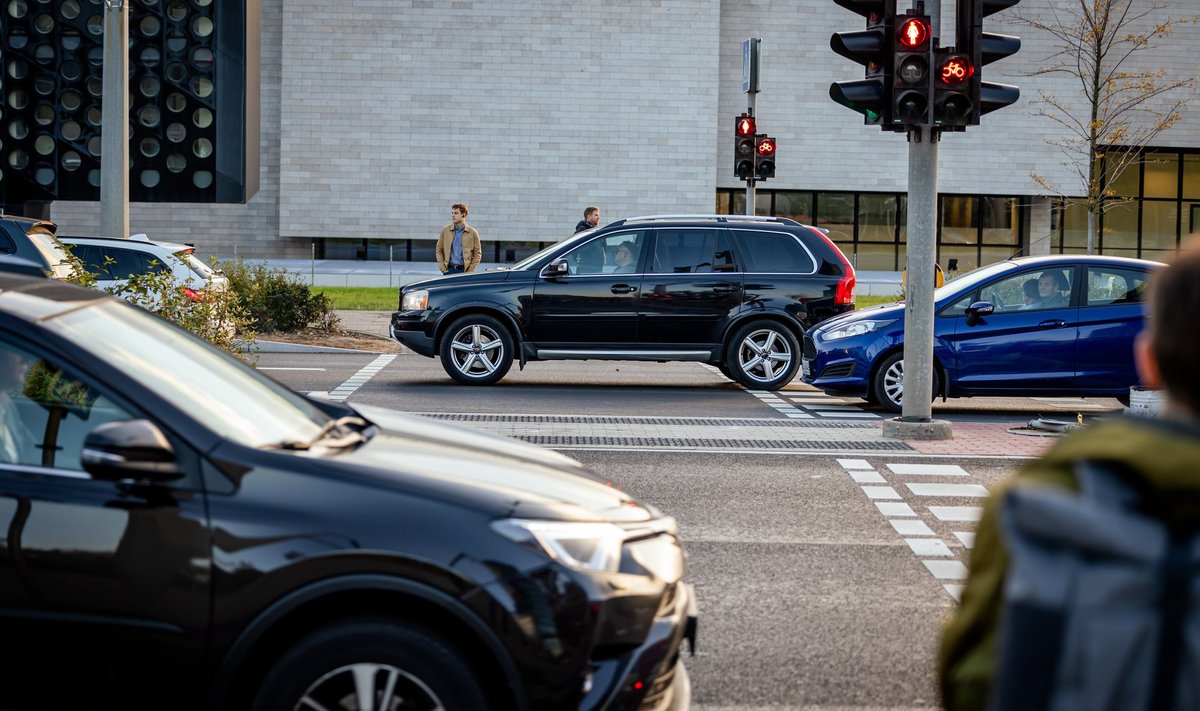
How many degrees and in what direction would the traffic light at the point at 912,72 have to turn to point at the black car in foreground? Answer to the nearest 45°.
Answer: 0° — it already faces it

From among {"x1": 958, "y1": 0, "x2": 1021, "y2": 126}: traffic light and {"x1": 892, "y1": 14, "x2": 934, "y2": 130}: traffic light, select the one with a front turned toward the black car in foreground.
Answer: {"x1": 892, "y1": 14, "x2": 934, "y2": 130}: traffic light

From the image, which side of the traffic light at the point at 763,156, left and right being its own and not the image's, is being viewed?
front

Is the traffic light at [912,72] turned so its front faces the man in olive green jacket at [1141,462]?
yes

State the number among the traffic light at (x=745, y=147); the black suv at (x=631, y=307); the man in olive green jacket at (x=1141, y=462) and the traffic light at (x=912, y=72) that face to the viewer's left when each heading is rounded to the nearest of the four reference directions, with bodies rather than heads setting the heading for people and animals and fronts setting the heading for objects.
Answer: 1

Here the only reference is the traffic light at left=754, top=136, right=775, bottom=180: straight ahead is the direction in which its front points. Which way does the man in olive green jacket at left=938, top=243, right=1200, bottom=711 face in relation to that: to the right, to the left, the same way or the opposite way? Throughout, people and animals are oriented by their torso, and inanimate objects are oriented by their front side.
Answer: the opposite way

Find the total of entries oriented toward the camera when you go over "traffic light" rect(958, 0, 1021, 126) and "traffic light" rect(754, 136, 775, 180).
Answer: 1

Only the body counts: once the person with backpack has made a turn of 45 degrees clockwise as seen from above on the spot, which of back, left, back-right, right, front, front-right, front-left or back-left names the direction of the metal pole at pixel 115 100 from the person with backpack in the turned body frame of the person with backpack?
left

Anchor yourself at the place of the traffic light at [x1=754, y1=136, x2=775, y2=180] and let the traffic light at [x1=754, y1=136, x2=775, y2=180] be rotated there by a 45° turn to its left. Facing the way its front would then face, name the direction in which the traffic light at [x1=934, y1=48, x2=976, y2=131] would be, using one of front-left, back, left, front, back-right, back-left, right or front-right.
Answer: front-right

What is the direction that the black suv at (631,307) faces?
to the viewer's left

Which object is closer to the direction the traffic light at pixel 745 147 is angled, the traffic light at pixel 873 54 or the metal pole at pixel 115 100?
the traffic light

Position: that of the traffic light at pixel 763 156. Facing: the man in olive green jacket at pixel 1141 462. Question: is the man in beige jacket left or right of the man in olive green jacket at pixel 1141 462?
right

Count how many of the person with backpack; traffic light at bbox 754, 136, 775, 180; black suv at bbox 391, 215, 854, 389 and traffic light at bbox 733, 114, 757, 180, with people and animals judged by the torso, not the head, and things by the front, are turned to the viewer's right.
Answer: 0

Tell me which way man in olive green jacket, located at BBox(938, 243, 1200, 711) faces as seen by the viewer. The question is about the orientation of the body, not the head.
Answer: away from the camera

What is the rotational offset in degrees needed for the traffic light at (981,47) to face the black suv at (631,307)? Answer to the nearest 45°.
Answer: approximately 135° to its left

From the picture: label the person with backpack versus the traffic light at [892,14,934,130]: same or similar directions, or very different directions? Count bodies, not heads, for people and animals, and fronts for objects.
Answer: very different directions

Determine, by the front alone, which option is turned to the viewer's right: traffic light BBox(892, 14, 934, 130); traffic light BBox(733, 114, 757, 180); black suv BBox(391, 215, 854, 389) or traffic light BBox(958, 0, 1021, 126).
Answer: traffic light BBox(958, 0, 1021, 126)

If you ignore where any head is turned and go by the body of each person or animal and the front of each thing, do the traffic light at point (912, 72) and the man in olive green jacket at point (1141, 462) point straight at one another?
yes

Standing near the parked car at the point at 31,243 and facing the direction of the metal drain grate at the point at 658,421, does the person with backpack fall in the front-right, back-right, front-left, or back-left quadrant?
front-right

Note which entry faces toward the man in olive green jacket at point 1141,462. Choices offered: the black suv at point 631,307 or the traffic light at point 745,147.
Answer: the traffic light

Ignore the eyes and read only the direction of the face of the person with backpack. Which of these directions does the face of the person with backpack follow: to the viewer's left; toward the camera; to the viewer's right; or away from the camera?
away from the camera
